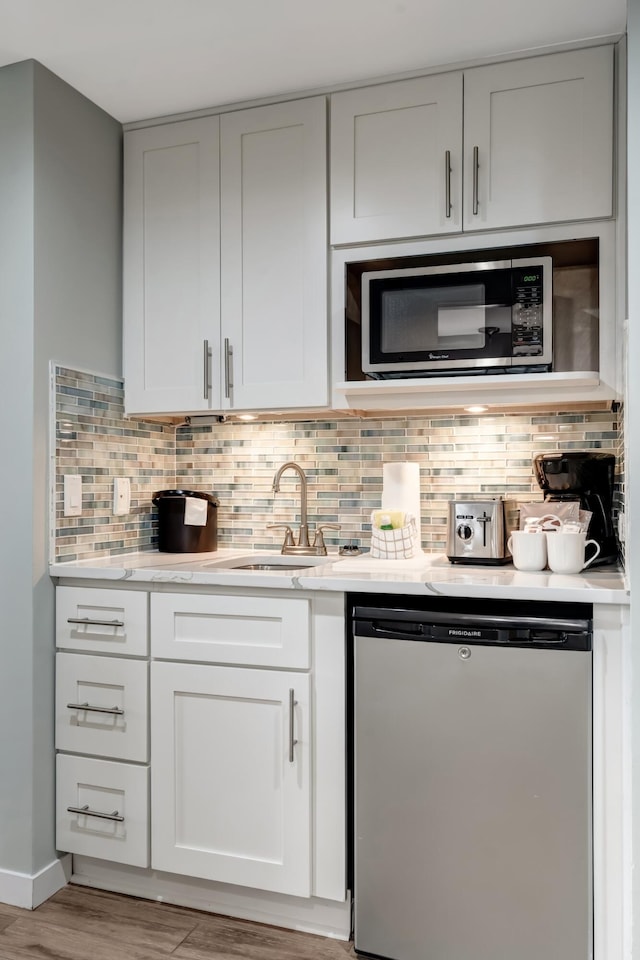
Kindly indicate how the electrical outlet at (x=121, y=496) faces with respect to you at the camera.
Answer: facing the viewer and to the right of the viewer

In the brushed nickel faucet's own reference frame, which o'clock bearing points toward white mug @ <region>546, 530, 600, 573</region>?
The white mug is roughly at 9 o'clock from the brushed nickel faucet.

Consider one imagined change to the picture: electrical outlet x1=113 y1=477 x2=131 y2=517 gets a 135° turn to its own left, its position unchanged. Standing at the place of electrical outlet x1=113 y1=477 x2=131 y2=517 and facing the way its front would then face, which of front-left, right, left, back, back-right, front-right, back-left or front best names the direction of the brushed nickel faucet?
right

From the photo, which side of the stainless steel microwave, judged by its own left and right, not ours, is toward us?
front

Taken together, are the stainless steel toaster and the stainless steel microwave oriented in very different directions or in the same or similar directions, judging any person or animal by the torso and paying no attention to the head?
same or similar directions
